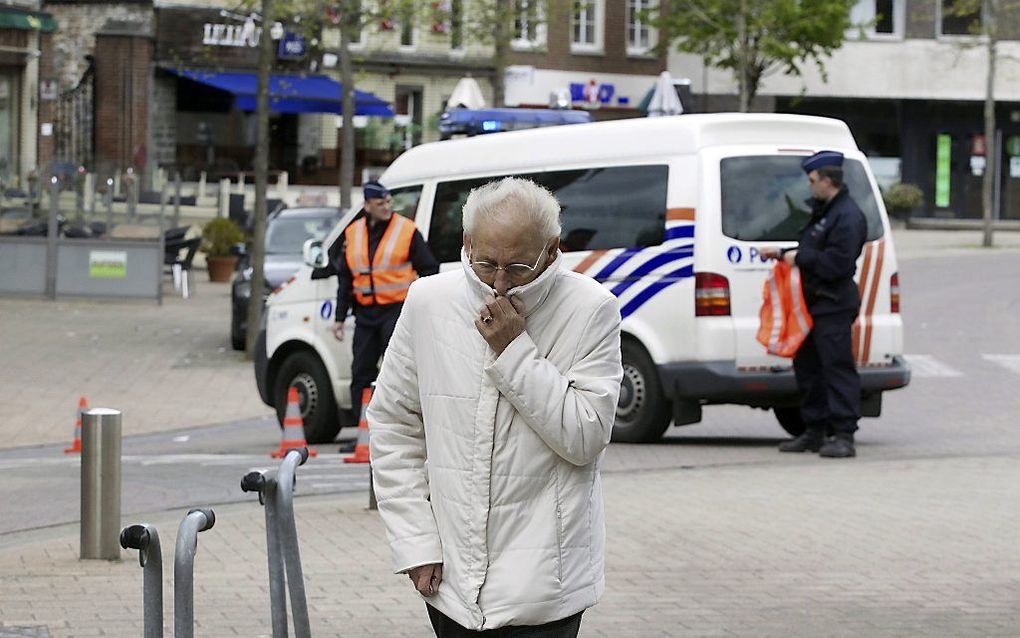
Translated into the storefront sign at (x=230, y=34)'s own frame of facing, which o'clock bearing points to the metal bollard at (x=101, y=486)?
The metal bollard is roughly at 12 o'clock from the storefront sign.

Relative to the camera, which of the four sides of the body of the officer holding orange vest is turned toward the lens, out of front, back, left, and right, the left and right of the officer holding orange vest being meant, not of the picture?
left

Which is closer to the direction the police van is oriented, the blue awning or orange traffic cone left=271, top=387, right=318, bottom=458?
the blue awning

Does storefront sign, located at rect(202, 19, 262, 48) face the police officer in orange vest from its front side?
yes

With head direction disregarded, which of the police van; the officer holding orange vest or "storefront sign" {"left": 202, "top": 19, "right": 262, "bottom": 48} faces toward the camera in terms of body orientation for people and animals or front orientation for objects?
the storefront sign

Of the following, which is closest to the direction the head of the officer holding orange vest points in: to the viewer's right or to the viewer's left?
to the viewer's left

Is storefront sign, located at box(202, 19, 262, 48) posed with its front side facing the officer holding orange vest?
yes

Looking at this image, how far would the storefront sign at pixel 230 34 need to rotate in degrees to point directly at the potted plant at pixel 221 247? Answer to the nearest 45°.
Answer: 0° — it already faces it

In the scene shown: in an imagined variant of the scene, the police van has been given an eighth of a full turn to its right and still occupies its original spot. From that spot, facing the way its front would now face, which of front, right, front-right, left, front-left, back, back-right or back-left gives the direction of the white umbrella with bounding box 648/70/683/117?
front

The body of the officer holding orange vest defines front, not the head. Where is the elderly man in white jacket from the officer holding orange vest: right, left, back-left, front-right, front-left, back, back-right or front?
left

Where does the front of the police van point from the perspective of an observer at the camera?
facing away from the viewer and to the left of the viewer

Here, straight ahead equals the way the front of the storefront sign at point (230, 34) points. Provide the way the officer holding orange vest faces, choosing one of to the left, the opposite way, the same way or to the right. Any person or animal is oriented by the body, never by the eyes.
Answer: to the right
